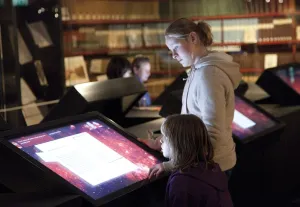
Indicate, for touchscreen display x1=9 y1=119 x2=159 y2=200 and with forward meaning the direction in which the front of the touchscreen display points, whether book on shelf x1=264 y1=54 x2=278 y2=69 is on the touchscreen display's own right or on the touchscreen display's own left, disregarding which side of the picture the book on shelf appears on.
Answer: on the touchscreen display's own left

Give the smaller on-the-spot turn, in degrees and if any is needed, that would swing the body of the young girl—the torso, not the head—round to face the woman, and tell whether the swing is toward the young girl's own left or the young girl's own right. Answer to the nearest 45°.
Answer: approximately 45° to the young girl's own right

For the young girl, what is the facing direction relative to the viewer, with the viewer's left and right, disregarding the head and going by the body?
facing away from the viewer and to the left of the viewer

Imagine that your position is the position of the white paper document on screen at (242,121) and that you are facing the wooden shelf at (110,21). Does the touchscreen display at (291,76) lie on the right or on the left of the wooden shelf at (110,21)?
right

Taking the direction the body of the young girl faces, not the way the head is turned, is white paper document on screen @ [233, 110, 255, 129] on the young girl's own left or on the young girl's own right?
on the young girl's own right

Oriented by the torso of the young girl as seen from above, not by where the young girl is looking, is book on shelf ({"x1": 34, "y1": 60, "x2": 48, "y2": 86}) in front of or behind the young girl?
in front

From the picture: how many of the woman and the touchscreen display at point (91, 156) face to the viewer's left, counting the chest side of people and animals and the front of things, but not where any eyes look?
1

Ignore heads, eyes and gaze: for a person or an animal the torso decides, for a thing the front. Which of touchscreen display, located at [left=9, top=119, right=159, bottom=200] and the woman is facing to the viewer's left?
the woman

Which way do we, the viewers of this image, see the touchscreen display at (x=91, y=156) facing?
facing the viewer and to the right of the viewer

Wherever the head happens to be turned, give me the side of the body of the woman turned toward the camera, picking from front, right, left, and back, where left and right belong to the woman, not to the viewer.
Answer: left

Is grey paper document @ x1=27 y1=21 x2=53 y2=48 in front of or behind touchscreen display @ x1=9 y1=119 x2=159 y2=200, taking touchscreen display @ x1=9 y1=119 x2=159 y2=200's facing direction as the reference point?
behind

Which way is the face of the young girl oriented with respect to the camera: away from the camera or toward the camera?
away from the camera

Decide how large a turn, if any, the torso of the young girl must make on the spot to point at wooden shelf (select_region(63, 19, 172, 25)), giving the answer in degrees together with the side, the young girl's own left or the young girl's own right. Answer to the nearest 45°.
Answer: approximately 45° to the young girl's own right

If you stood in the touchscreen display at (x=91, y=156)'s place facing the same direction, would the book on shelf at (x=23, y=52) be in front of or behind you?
behind

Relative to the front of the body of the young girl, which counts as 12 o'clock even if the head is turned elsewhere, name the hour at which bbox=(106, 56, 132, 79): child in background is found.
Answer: The child in background is roughly at 1 o'clock from the young girl.

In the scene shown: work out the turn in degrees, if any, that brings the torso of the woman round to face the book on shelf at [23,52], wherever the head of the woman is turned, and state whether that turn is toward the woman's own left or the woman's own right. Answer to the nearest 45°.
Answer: approximately 45° to the woman's own right

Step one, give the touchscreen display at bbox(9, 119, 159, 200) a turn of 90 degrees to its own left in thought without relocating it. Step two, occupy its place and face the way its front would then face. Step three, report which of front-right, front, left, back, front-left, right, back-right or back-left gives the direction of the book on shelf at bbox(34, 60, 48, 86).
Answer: front-left
